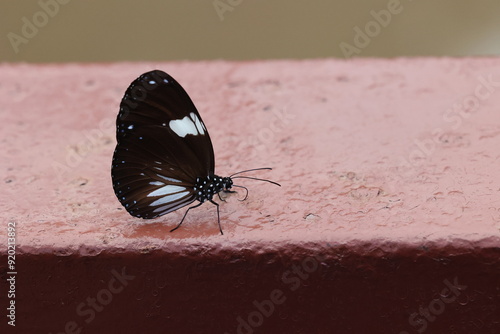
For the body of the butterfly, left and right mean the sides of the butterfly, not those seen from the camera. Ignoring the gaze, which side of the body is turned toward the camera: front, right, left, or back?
right
